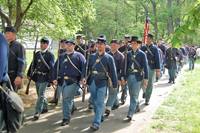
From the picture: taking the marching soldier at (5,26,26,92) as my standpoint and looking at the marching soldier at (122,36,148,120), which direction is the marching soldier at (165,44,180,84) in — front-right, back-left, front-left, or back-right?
front-left

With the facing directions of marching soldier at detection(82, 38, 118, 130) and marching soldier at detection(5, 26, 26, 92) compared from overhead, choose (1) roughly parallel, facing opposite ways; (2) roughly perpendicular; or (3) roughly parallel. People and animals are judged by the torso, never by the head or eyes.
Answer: roughly parallel

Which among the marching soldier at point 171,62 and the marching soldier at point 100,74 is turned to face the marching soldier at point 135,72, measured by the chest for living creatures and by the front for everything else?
the marching soldier at point 171,62

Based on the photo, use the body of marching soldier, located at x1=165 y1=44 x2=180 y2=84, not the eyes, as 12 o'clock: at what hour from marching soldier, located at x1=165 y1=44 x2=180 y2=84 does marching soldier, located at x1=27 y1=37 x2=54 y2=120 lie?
marching soldier, located at x1=27 y1=37 x2=54 y2=120 is roughly at 1 o'clock from marching soldier, located at x1=165 y1=44 x2=180 y2=84.

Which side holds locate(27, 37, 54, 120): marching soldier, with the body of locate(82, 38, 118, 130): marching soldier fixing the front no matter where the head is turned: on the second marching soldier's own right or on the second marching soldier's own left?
on the second marching soldier's own right

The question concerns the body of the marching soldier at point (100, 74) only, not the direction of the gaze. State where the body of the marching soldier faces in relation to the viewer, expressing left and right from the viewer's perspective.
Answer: facing the viewer and to the left of the viewer

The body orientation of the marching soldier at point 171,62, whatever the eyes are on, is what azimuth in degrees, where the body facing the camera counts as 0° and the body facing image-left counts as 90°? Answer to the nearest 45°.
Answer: approximately 0°

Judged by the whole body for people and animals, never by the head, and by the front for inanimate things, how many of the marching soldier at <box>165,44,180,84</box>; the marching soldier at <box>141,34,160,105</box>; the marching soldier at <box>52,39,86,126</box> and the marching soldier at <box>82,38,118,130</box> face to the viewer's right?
0

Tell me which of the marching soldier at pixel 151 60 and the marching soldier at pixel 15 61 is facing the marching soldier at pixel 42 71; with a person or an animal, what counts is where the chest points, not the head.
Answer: the marching soldier at pixel 151 60

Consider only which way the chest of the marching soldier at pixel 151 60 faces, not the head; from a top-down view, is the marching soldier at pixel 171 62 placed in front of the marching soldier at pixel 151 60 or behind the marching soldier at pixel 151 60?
behind

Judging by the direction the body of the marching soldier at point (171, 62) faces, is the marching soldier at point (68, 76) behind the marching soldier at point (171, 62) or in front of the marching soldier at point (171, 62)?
in front

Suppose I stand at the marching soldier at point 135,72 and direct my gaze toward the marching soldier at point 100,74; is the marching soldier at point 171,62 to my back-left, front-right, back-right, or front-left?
back-right

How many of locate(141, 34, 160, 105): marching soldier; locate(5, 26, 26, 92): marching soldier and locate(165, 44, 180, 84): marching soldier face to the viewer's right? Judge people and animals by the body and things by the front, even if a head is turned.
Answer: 0
